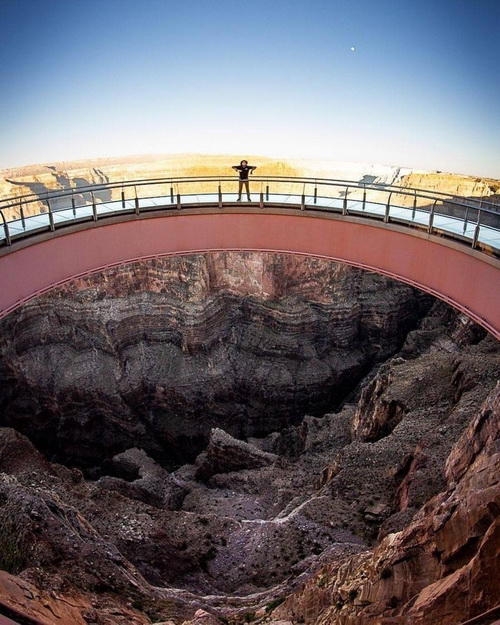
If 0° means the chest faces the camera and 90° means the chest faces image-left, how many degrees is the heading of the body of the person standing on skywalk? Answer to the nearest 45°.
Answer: approximately 0°
